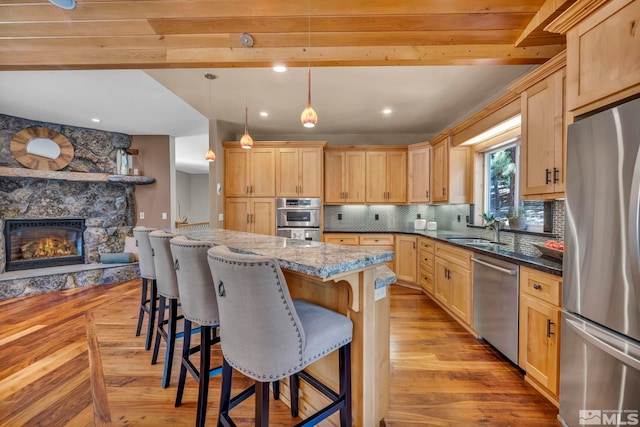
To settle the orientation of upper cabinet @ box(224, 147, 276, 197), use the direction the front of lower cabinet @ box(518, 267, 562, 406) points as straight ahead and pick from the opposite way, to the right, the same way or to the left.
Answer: to the left

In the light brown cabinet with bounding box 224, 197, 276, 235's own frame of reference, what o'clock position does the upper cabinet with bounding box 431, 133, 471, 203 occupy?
The upper cabinet is roughly at 10 o'clock from the light brown cabinet.

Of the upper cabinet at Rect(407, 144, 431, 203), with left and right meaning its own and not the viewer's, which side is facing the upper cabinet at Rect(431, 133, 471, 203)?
left

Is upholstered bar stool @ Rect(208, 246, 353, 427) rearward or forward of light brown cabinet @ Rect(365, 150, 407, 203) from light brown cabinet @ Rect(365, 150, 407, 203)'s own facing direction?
forward

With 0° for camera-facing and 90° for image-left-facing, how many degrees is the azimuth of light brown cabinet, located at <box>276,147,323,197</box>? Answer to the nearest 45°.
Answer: approximately 0°

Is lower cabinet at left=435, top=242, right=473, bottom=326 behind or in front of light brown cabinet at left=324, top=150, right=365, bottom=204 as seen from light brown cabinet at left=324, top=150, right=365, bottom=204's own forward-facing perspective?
in front

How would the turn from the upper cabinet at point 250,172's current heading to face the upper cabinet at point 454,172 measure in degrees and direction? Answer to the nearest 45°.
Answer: approximately 45° to its left

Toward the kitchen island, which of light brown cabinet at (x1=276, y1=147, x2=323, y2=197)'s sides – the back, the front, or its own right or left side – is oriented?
front

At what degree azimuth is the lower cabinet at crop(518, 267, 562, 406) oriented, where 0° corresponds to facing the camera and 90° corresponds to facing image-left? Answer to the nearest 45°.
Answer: approximately 45°

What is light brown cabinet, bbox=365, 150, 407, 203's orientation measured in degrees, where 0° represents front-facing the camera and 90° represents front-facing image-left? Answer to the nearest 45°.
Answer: approximately 0°
